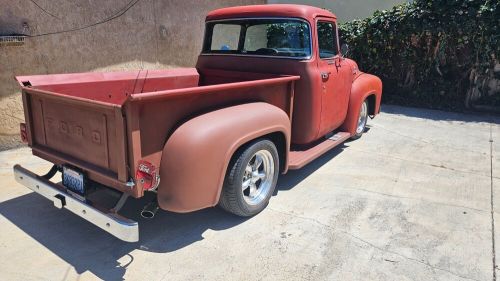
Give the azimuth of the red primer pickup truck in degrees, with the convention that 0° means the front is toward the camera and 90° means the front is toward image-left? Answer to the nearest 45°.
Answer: approximately 225°

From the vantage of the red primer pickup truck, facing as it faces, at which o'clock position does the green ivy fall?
The green ivy is roughly at 12 o'clock from the red primer pickup truck.
